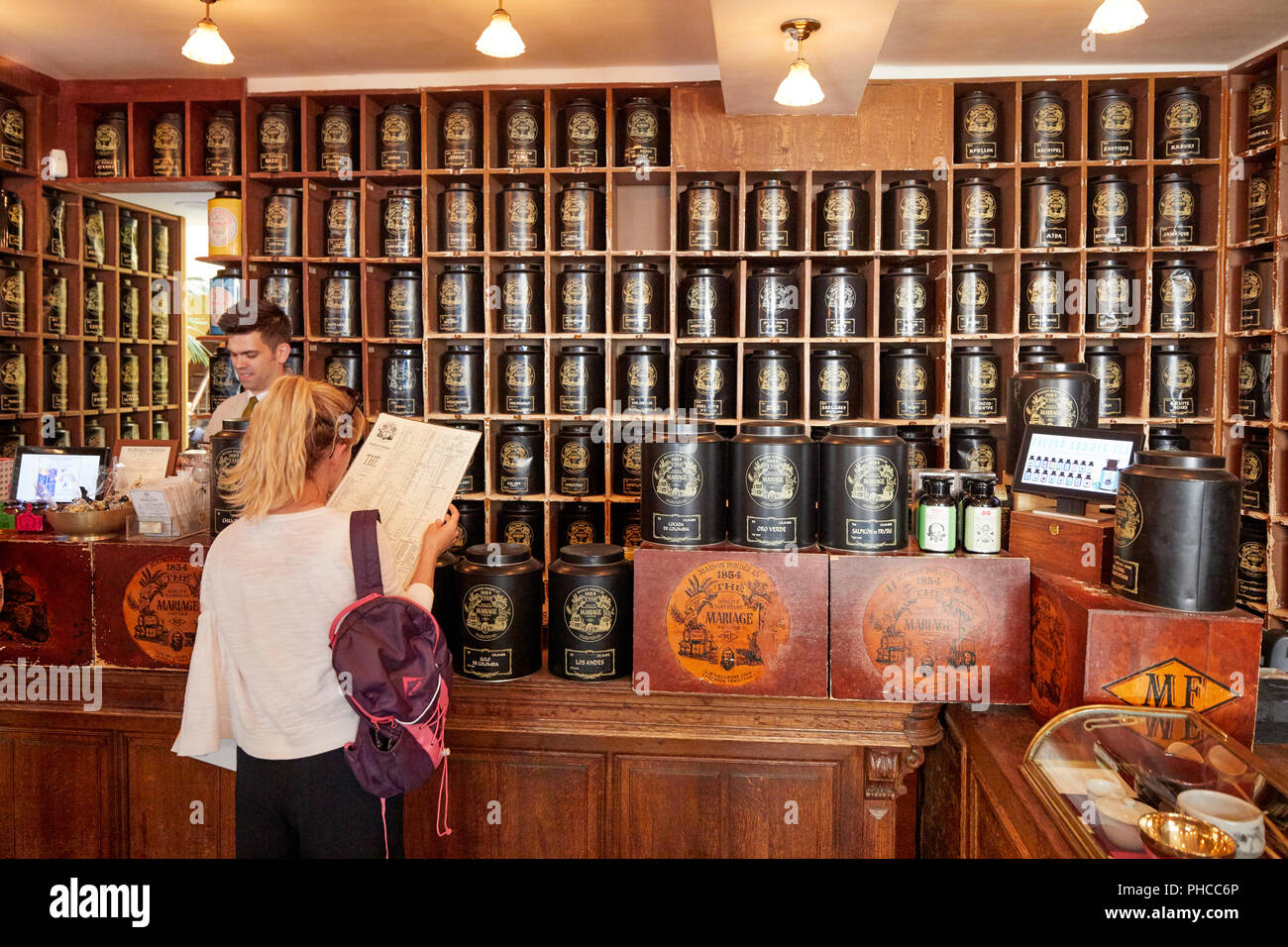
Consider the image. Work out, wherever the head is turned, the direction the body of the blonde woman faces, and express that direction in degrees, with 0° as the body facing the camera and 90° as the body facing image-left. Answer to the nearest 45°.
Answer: approximately 225°

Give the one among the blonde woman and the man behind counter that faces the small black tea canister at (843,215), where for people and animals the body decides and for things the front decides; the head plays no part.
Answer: the blonde woman

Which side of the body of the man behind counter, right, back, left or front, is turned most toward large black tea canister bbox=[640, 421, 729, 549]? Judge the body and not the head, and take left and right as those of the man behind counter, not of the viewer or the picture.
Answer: left

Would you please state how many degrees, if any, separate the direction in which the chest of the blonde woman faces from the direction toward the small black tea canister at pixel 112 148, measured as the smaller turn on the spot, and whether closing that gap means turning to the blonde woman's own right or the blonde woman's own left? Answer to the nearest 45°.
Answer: approximately 45° to the blonde woman's own left

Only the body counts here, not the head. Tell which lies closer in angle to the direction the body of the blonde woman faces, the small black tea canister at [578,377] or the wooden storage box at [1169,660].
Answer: the small black tea canister

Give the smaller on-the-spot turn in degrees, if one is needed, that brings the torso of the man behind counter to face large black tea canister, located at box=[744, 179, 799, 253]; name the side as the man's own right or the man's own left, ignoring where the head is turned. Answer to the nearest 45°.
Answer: approximately 135° to the man's own left

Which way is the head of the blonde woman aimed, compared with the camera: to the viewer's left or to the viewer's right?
to the viewer's right

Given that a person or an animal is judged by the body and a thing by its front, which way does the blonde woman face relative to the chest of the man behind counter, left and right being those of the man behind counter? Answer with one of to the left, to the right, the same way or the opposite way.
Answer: the opposite way

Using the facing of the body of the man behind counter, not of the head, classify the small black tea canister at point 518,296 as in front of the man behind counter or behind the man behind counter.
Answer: behind

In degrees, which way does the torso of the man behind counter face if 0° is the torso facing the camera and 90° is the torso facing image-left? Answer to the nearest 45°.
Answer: approximately 45°

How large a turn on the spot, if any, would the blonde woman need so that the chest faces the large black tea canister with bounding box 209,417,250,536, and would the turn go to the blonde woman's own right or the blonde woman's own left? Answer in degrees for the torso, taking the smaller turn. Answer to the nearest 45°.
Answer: approximately 45° to the blonde woman's own left
